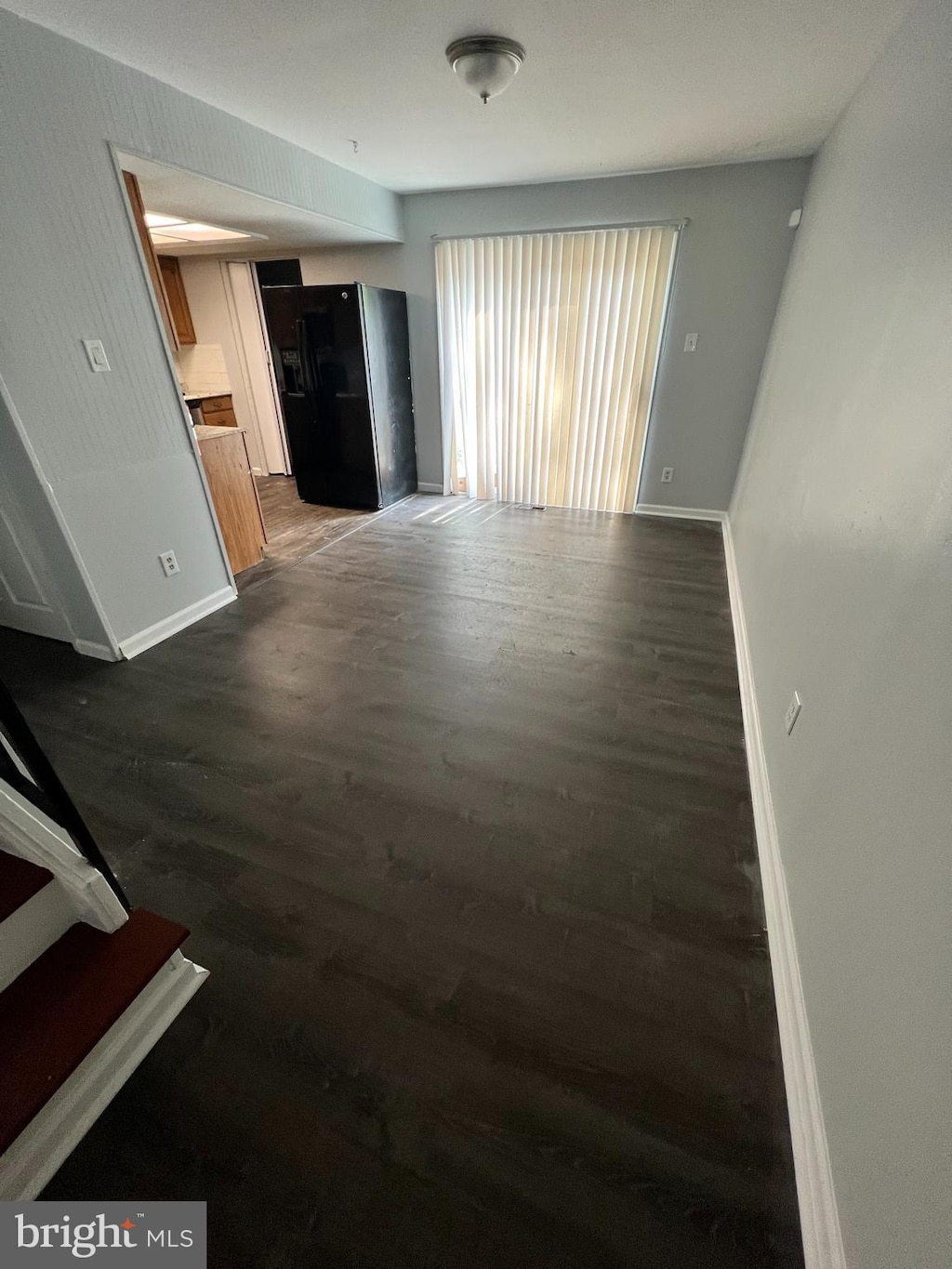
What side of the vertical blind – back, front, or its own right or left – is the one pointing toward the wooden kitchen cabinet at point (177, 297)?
right

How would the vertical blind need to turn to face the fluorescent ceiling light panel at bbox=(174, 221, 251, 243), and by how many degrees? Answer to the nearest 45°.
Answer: approximately 90° to its right

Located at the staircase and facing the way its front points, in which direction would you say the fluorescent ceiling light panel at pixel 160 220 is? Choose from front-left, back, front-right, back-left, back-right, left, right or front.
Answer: left

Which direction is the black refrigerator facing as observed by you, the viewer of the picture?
facing the viewer and to the left of the viewer

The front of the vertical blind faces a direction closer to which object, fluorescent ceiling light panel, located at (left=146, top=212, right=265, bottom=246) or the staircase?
the staircase

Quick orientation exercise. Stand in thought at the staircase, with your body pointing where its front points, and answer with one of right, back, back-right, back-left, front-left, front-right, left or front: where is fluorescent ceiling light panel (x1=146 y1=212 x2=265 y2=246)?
left

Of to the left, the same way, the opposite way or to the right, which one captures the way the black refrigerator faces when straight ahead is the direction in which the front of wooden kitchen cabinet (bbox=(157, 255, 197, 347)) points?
to the right

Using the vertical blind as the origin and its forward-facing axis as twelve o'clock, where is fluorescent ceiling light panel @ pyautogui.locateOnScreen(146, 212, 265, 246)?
The fluorescent ceiling light panel is roughly at 3 o'clock from the vertical blind.

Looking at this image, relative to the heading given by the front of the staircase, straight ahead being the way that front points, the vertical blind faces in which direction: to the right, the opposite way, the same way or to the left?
to the right

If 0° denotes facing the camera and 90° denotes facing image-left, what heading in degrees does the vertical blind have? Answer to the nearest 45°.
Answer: approximately 0°

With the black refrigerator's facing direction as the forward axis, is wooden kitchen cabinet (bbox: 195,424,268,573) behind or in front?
in front

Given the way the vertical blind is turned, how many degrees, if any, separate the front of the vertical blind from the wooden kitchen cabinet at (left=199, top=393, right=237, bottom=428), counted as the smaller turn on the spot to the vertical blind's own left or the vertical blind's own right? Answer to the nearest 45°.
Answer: approximately 90° to the vertical blind's own right

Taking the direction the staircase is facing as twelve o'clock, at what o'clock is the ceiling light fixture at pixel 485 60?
The ceiling light fixture is roughly at 10 o'clock from the staircase.

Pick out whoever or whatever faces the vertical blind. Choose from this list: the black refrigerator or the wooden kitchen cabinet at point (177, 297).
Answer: the wooden kitchen cabinet

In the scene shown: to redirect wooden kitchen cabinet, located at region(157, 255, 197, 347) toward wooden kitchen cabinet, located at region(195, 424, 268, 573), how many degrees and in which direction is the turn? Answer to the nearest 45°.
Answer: approximately 45° to its right

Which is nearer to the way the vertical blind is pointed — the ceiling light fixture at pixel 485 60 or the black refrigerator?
the ceiling light fixture
